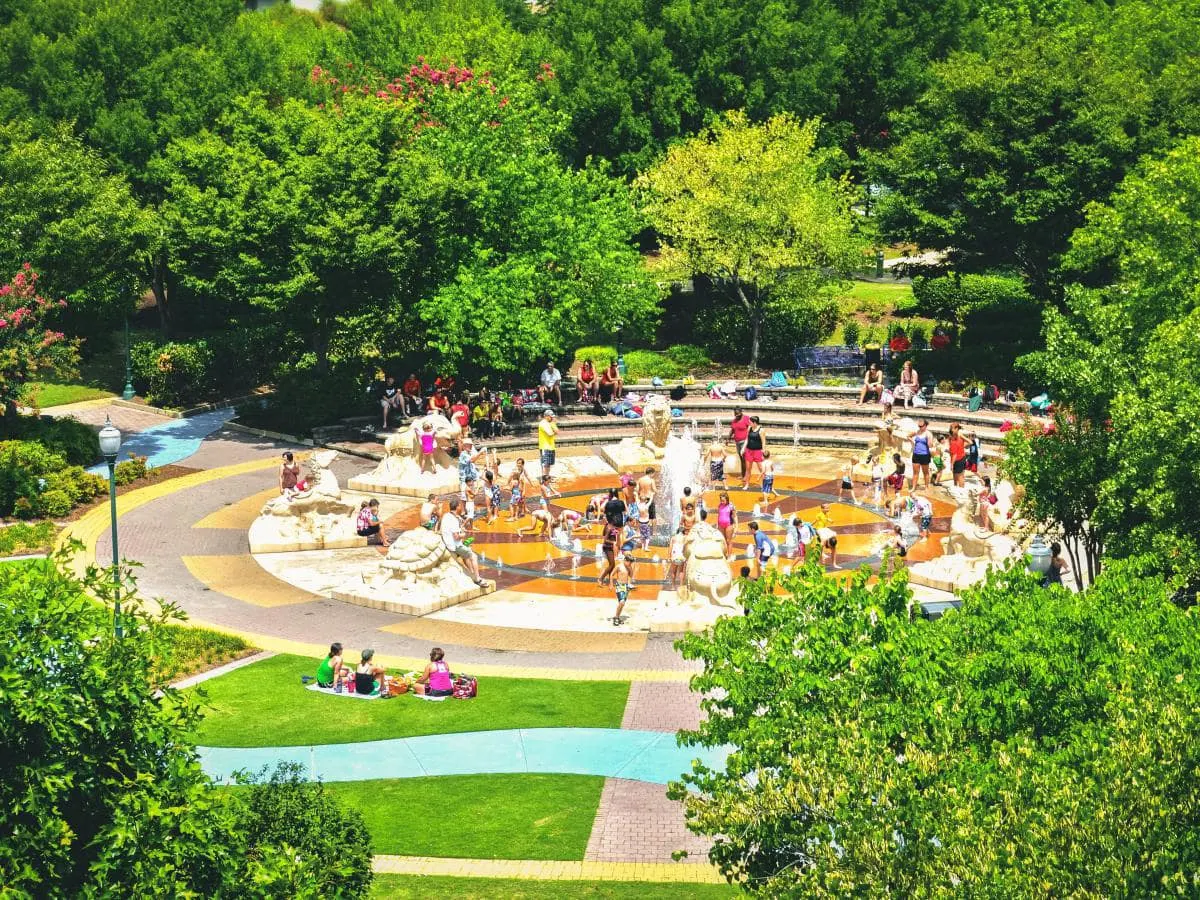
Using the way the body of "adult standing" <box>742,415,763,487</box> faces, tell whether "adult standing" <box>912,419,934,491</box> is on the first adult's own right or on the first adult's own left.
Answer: on the first adult's own left

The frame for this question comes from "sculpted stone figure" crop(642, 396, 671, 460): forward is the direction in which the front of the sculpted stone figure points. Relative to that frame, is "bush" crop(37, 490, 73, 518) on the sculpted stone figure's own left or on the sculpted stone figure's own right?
on the sculpted stone figure's own right

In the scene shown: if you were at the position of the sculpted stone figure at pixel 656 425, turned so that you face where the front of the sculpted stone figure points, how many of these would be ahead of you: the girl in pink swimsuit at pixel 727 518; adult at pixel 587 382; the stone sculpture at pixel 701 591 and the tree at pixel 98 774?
3

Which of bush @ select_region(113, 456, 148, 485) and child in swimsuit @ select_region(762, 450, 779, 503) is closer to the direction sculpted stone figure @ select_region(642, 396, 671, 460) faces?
the child in swimsuit

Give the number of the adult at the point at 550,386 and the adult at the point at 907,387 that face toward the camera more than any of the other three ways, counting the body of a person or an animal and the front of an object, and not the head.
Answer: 2

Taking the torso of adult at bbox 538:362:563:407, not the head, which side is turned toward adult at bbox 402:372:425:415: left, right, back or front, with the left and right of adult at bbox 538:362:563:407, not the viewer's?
right

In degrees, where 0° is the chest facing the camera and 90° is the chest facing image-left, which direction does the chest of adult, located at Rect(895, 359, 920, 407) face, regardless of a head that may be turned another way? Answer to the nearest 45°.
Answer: approximately 0°
